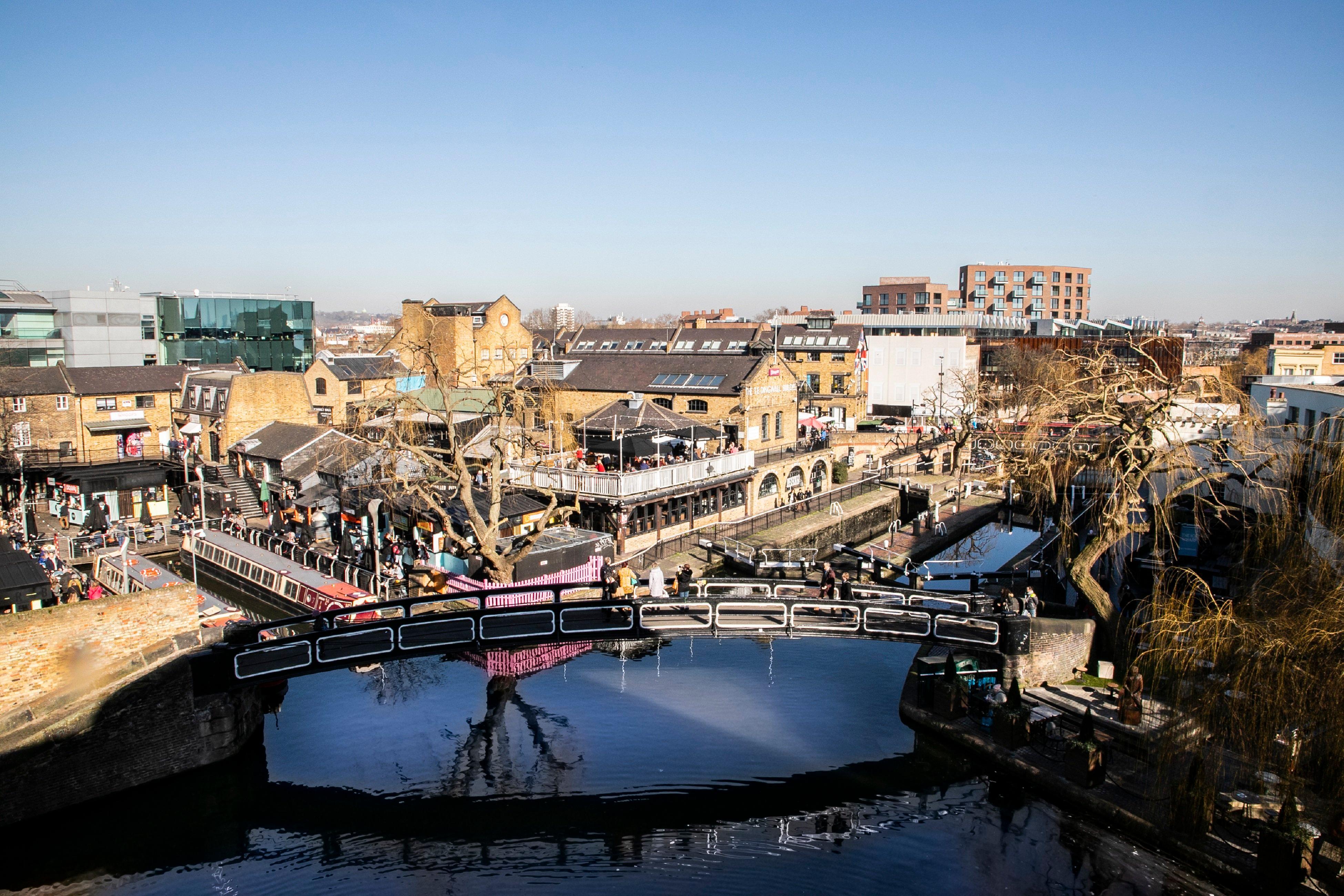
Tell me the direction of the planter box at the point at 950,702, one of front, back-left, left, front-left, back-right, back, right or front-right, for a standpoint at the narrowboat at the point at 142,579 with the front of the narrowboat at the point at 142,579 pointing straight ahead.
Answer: front

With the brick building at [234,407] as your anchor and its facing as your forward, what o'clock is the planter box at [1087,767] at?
The planter box is roughly at 10 o'clock from the brick building.

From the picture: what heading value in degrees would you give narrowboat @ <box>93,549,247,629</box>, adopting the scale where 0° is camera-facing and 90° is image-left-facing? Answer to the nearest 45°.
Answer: approximately 315°

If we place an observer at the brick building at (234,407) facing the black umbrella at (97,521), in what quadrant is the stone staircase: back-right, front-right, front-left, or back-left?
front-left

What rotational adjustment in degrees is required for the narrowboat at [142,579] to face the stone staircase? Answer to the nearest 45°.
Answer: approximately 135° to its left

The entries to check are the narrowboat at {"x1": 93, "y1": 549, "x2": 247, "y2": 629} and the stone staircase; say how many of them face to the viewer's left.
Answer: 0

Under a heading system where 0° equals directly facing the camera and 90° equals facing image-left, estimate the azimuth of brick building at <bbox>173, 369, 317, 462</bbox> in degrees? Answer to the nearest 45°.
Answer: approximately 45°

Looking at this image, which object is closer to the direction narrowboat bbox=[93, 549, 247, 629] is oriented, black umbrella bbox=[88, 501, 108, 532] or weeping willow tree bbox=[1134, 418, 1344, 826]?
the weeping willow tree

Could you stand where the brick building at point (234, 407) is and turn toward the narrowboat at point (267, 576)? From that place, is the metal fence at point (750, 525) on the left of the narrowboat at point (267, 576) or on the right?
left

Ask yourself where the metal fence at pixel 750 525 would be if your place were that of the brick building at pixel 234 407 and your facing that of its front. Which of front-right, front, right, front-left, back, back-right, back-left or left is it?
left

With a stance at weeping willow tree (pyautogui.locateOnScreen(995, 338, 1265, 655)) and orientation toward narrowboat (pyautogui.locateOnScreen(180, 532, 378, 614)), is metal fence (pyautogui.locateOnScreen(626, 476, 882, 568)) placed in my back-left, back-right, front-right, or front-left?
front-right
